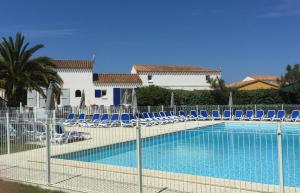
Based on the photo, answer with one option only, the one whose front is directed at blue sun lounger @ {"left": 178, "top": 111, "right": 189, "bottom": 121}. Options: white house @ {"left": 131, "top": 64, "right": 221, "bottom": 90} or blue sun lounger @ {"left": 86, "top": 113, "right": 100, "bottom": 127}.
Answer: the white house

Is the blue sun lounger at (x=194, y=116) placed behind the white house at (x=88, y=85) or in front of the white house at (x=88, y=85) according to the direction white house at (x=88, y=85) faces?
in front

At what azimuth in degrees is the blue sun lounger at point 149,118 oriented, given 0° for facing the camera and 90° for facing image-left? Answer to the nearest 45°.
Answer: approximately 315°

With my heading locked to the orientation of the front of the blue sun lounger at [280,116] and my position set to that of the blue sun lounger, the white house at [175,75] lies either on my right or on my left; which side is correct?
on my right

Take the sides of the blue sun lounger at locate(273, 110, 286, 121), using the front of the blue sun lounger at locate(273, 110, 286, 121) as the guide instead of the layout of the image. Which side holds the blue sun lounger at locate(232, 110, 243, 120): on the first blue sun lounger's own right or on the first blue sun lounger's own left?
on the first blue sun lounger's own right

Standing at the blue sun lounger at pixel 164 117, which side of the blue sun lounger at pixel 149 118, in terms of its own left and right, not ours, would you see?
left

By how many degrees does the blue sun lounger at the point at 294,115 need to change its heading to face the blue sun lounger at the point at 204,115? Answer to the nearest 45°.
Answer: approximately 45° to its right

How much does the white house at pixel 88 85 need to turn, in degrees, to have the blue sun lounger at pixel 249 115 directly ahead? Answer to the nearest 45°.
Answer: approximately 45° to its left

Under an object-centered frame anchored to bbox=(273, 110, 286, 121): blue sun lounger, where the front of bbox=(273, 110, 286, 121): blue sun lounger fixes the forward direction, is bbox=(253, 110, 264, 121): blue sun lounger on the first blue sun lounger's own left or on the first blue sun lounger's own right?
on the first blue sun lounger's own right

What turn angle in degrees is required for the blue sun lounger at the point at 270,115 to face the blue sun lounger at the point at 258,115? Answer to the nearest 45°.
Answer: approximately 45° to its right

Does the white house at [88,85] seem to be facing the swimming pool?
yes
